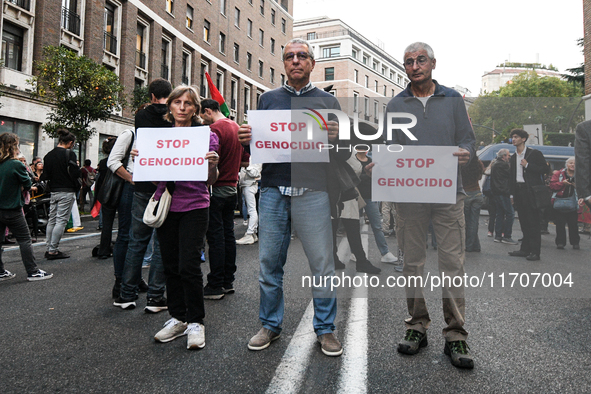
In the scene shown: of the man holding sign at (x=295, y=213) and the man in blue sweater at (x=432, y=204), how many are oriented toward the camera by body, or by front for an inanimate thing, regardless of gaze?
2

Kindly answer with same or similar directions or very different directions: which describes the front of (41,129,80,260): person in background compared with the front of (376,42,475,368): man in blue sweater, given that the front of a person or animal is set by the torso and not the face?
very different directions

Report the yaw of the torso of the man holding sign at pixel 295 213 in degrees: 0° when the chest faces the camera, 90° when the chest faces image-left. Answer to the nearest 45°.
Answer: approximately 0°

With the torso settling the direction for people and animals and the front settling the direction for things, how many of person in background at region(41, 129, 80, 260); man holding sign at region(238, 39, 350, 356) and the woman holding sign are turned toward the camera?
2

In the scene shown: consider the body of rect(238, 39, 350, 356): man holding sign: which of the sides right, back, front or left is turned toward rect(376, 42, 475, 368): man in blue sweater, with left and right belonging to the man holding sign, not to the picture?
left

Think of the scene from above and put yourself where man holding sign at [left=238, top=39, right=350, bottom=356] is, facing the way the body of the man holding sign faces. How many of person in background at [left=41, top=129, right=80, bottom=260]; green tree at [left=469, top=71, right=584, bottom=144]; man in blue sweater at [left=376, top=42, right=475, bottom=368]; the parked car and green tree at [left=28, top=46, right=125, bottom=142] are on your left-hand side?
3

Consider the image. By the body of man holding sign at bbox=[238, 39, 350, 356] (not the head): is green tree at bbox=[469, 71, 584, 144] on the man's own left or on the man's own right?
on the man's own left
